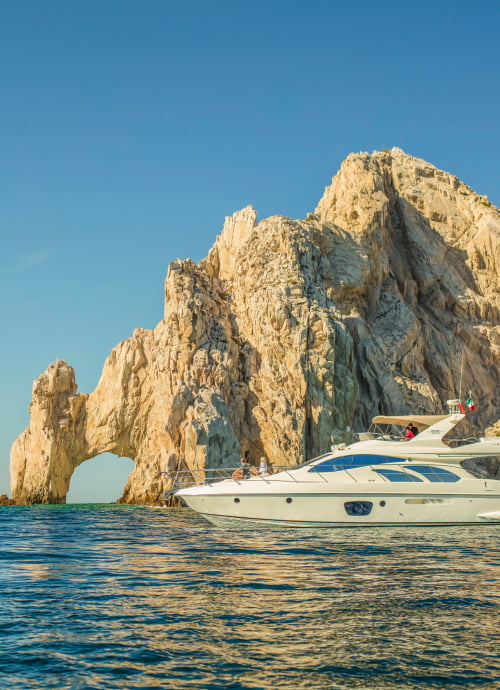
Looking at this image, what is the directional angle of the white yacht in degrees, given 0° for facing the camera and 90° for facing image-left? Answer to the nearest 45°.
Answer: approximately 90°
